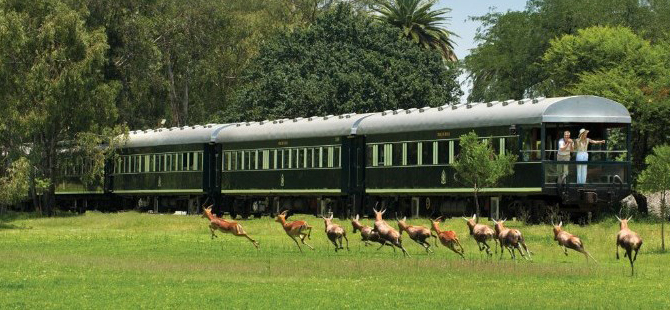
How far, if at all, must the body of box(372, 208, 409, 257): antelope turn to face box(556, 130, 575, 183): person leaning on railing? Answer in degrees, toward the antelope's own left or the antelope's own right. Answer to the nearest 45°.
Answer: approximately 90° to the antelope's own right

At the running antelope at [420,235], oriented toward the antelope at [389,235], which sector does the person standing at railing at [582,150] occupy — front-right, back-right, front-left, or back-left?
back-right

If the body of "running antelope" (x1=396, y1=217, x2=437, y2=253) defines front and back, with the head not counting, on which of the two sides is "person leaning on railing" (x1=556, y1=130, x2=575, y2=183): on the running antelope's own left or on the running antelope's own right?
on the running antelope's own right

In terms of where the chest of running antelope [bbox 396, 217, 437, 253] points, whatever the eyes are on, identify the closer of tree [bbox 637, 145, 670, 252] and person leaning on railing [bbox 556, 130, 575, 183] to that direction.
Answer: the person leaning on railing

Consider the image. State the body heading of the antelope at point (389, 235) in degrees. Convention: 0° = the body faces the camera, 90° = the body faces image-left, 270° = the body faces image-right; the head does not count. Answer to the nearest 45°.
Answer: approximately 135°

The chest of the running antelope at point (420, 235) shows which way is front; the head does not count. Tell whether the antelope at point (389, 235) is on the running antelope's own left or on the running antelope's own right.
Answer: on the running antelope's own left

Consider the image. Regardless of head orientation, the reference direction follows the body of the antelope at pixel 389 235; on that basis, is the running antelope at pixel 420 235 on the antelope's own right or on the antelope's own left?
on the antelope's own right

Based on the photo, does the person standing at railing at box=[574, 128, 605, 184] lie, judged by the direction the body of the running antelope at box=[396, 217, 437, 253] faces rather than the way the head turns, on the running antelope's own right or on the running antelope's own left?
on the running antelope's own right

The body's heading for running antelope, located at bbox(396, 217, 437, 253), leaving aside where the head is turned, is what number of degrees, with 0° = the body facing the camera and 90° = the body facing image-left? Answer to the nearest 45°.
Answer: approximately 135°
